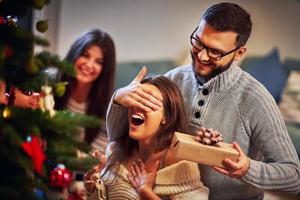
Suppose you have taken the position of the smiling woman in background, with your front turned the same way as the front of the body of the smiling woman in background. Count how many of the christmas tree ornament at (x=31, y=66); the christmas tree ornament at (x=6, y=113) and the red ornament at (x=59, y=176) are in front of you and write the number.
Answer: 3

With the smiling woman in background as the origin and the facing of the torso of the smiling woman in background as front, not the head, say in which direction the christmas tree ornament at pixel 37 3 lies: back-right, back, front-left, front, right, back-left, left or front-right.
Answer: front

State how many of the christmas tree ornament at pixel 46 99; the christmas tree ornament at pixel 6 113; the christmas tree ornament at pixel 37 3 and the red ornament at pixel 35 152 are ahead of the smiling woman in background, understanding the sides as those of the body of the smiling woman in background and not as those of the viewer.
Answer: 4

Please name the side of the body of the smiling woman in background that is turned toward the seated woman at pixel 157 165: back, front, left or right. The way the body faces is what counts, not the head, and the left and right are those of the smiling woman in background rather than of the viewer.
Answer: front

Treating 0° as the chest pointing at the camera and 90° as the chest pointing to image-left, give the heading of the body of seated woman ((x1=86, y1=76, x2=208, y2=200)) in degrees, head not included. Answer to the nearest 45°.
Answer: approximately 45°

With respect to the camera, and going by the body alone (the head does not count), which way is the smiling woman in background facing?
toward the camera

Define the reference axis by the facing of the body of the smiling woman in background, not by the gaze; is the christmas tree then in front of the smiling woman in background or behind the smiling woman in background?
in front

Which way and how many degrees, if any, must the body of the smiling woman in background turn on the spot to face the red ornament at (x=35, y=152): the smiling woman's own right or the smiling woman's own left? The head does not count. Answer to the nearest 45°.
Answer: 0° — they already face it

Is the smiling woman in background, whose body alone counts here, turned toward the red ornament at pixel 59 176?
yes

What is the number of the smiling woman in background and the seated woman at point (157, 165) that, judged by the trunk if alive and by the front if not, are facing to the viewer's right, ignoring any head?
0

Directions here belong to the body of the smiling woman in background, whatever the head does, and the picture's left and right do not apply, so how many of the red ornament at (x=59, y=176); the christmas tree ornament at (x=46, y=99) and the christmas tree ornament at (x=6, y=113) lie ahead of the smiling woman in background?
3

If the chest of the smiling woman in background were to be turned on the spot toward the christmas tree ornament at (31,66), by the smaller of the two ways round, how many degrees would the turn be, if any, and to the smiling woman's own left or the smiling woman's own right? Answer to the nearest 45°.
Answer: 0° — they already face it
